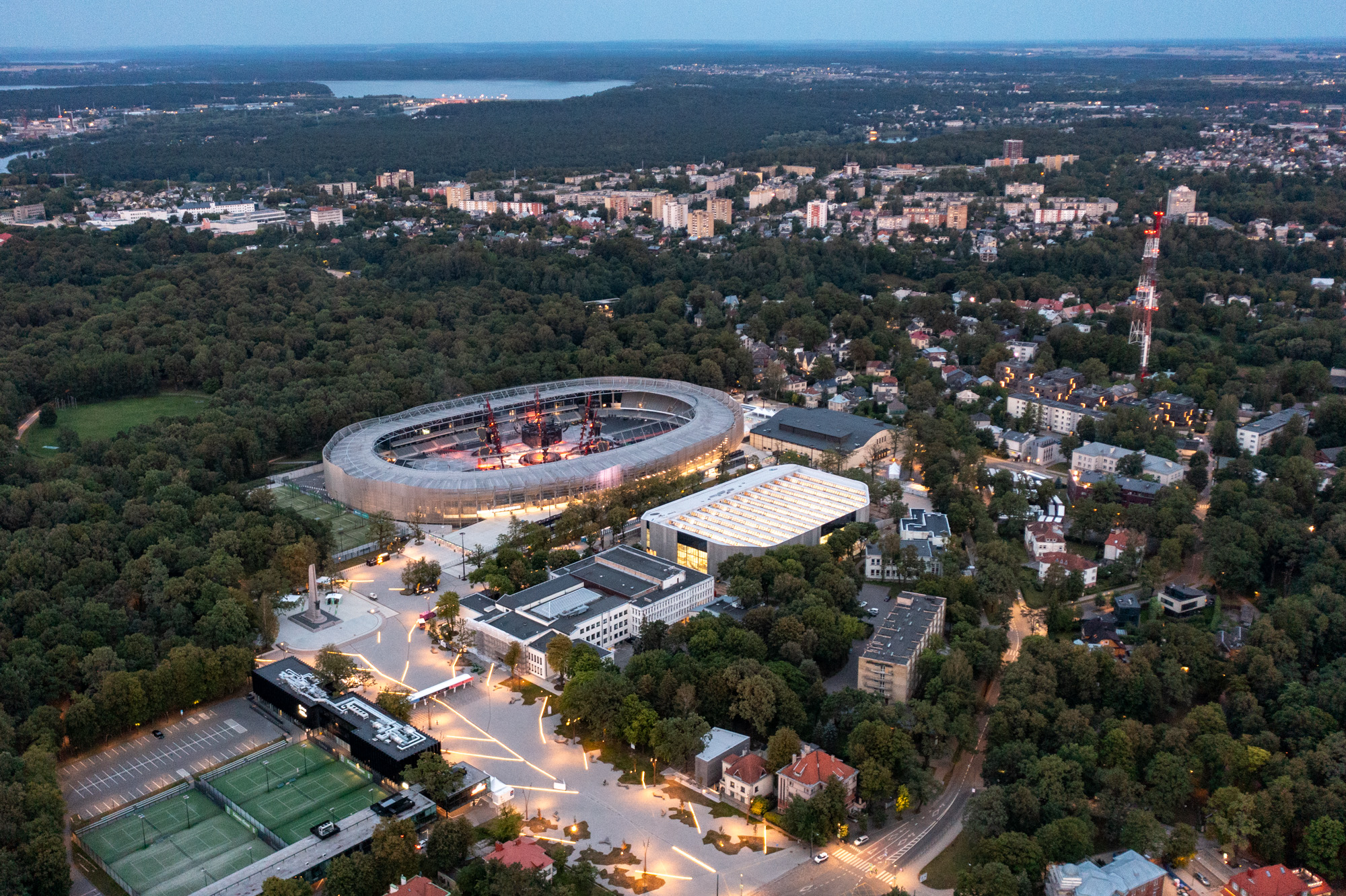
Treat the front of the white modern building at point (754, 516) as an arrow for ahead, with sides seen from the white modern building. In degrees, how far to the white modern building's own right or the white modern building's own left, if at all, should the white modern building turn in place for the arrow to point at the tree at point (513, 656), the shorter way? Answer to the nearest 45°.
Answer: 0° — it already faces it

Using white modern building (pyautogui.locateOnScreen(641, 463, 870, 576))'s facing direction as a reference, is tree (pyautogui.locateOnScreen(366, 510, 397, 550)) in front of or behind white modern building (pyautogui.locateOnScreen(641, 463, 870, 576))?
in front

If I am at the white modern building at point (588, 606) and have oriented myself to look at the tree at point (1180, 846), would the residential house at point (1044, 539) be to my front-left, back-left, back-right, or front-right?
front-left

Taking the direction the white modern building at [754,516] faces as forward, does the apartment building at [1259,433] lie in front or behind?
behind

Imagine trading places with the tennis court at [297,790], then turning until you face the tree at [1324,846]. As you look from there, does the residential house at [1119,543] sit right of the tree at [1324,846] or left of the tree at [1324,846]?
left

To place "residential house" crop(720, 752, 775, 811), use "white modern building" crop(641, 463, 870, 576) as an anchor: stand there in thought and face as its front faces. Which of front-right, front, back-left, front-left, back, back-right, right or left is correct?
front-left

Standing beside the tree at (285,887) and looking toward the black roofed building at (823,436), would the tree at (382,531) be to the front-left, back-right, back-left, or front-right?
front-left

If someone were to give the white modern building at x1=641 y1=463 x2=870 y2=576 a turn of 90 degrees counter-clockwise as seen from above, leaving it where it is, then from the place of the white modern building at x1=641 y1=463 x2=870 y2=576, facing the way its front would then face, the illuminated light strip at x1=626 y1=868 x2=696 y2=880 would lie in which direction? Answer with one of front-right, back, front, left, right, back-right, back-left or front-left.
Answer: front-right

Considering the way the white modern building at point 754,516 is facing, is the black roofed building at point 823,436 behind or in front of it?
behind

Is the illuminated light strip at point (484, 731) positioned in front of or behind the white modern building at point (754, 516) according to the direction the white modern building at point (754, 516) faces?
in front

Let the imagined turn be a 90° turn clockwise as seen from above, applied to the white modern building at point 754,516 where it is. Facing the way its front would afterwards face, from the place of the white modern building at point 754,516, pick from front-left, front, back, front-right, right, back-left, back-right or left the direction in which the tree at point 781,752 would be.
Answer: back-left

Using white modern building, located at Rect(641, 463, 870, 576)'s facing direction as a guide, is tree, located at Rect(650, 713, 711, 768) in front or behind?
in front

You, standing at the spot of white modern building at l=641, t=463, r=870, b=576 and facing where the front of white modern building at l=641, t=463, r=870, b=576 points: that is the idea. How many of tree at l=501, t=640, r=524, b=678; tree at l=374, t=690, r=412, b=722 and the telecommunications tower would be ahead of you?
2

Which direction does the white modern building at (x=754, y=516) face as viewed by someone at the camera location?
facing the viewer and to the left of the viewer

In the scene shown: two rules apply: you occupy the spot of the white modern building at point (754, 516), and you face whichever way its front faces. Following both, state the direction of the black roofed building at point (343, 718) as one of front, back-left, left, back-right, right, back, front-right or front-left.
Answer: front

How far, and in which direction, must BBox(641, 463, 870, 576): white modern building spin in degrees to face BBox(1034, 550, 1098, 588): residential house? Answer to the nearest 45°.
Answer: approximately 135° to its left

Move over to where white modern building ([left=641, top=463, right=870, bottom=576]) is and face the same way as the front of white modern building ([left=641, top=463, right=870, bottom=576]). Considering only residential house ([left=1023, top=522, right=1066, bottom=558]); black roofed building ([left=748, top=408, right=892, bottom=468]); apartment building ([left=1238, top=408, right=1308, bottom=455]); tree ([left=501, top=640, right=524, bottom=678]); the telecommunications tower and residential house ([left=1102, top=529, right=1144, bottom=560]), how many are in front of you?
1

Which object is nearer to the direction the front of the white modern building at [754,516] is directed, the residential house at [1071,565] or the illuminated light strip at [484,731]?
the illuminated light strip

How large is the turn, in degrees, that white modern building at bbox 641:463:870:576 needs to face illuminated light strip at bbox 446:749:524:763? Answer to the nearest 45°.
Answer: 0° — it already faces it

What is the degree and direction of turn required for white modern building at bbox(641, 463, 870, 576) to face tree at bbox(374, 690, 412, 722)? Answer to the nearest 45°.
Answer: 0° — it already faces it
